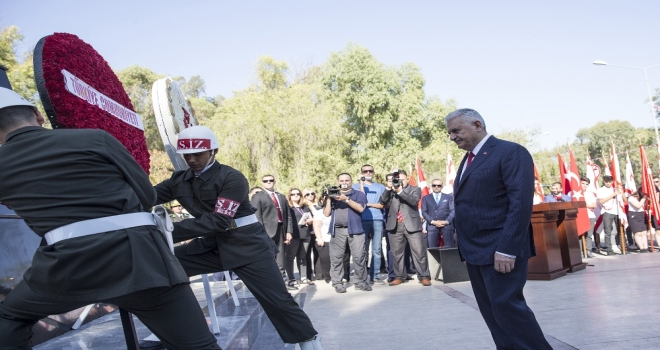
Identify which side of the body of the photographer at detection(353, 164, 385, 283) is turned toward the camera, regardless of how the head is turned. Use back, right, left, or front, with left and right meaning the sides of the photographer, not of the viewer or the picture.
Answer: front

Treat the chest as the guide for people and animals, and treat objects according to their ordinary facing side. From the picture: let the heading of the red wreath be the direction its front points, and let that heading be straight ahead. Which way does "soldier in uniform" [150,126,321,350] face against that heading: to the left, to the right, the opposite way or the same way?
to the right

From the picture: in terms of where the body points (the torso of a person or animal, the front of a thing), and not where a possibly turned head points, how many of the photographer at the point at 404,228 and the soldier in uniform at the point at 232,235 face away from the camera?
0

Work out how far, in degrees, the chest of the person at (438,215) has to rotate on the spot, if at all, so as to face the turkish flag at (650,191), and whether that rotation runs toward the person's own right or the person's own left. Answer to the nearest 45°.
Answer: approximately 135° to the person's own left

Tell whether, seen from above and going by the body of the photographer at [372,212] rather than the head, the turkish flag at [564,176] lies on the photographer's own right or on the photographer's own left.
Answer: on the photographer's own left

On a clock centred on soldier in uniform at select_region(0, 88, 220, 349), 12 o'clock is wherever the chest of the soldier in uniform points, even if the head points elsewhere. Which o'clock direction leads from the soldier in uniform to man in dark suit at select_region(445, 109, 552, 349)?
The man in dark suit is roughly at 3 o'clock from the soldier in uniform.

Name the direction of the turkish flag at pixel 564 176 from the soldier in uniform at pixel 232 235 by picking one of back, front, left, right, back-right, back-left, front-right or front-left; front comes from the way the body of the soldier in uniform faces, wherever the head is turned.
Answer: back

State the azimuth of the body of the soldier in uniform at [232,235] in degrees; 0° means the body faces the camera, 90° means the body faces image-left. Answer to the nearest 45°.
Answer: approximately 45°

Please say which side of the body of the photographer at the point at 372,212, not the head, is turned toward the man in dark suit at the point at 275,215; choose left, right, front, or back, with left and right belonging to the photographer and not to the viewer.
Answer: right

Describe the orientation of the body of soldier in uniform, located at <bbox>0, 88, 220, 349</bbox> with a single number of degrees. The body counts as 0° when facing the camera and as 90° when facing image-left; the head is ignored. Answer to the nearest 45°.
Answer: approximately 180°

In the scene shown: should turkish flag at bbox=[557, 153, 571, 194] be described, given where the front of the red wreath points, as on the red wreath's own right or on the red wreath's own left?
on the red wreath's own left

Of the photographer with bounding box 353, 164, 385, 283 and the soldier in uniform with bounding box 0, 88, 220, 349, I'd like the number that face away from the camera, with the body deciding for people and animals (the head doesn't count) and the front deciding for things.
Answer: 1

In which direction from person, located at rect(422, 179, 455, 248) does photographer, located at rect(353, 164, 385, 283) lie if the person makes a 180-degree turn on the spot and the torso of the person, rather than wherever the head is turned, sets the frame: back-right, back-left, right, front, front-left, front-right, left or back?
back-left

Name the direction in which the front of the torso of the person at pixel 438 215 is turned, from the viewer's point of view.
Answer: toward the camera

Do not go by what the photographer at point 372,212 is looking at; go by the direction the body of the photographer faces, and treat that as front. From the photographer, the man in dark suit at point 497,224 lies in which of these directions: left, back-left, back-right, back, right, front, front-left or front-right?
front

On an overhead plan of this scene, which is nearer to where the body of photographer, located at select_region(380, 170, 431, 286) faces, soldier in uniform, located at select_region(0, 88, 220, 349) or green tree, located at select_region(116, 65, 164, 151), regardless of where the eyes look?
the soldier in uniform
